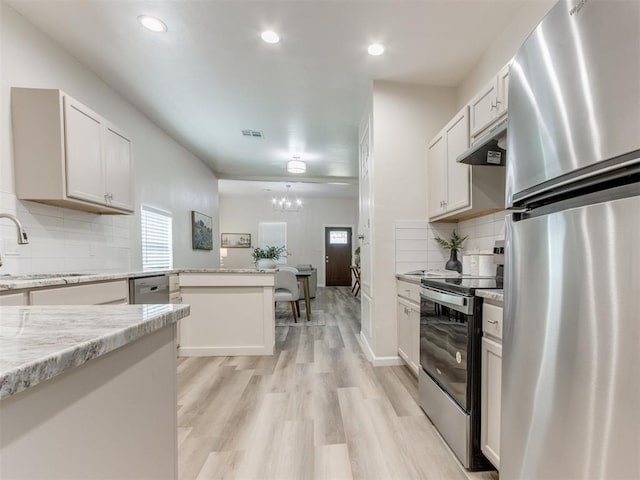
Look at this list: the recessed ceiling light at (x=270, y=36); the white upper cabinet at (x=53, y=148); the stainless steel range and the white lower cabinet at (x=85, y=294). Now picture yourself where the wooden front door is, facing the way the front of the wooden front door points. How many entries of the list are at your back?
0

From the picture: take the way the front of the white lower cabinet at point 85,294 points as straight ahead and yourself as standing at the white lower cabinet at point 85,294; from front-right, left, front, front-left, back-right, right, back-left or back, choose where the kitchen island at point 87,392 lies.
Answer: front-right

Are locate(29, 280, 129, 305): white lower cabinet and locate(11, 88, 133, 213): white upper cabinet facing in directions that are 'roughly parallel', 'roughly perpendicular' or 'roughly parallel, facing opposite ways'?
roughly parallel

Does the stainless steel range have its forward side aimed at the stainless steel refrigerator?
no

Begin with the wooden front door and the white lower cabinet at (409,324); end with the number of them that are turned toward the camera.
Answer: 1

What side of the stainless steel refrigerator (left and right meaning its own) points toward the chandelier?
right

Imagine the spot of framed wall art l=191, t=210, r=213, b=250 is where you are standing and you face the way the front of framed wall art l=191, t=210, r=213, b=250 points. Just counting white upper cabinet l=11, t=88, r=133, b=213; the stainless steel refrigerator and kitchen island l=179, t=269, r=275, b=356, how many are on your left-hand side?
0

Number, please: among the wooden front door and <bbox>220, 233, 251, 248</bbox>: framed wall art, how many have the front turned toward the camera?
2

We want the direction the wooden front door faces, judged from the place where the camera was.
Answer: facing the viewer

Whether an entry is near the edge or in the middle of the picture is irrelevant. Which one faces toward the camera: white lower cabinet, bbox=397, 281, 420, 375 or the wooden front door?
the wooden front door

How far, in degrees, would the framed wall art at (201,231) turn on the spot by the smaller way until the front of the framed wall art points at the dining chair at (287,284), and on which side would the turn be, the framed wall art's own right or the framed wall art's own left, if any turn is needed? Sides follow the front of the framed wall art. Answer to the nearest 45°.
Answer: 0° — it already faces it

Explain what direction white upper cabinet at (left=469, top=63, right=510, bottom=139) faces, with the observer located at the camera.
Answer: facing the viewer and to the left of the viewer

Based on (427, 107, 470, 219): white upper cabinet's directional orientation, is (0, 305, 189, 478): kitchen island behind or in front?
in front

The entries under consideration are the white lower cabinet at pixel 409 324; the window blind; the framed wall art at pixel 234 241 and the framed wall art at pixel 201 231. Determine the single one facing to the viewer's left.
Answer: the white lower cabinet

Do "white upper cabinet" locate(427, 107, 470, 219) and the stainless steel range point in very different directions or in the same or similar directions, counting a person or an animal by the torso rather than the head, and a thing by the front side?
same or similar directions

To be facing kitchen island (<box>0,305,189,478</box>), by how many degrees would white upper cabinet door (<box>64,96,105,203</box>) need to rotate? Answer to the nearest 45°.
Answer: approximately 45° to its right

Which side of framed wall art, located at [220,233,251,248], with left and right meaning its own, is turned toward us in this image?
front

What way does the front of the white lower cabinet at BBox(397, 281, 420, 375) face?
to the viewer's left

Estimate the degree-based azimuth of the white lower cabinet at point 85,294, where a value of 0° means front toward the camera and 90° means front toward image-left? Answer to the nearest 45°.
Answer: approximately 315°

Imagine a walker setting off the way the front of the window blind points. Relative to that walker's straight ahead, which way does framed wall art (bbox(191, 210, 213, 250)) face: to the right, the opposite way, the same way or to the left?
the same way
